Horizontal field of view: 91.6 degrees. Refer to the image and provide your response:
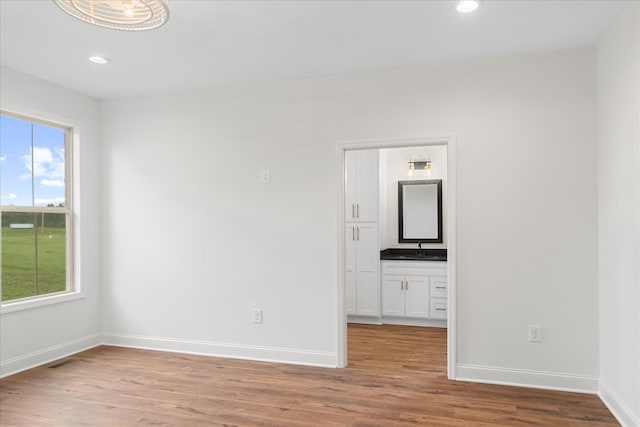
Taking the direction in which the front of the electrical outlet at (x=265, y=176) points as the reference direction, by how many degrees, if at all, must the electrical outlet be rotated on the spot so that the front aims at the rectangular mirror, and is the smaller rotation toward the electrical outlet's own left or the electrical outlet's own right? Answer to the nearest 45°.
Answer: approximately 135° to the electrical outlet's own left

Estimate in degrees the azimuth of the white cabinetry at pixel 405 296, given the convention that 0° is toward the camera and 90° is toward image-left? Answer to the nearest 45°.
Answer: approximately 0°

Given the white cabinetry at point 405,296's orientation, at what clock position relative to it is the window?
The window is roughly at 2 o'clock from the white cabinetry.

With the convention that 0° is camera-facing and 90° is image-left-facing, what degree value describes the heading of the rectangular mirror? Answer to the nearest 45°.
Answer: approximately 0°

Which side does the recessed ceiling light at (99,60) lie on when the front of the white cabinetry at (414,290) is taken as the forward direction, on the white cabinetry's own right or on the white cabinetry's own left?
on the white cabinetry's own right

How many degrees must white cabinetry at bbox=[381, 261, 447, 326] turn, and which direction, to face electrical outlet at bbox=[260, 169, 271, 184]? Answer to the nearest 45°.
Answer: approximately 45° to its right
